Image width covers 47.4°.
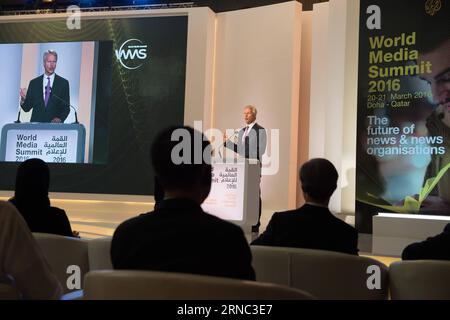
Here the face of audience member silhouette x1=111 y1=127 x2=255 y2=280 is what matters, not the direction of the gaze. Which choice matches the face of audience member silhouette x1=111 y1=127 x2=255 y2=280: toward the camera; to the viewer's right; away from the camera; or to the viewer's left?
away from the camera

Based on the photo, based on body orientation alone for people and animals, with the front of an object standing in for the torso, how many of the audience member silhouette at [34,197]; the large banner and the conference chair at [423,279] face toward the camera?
1

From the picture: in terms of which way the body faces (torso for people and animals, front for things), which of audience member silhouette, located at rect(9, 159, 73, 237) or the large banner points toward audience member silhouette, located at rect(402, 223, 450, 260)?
the large banner

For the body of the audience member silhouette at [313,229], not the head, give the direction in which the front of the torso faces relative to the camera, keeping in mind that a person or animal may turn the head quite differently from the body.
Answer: away from the camera

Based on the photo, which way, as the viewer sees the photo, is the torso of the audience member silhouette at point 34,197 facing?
away from the camera

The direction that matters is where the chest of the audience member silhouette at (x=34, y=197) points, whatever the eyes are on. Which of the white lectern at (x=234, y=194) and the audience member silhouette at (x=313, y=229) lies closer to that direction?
the white lectern

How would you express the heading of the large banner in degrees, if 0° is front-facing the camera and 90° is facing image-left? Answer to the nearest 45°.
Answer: approximately 0°

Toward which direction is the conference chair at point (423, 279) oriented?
away from the camera

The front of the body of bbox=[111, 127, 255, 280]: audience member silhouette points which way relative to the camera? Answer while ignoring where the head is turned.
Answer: away from the camera

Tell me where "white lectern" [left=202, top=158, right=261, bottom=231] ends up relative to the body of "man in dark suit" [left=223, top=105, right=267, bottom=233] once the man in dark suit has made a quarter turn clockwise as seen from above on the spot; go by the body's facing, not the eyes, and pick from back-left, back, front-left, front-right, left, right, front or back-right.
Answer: back-left

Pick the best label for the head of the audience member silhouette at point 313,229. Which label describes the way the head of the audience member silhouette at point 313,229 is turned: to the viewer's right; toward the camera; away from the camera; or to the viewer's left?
away from the camera

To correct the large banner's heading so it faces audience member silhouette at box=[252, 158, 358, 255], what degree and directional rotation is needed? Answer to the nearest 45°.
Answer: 0° — it already faces them

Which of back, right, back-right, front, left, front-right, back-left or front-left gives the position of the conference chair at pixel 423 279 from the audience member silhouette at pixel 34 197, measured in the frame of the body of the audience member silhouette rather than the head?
back-right

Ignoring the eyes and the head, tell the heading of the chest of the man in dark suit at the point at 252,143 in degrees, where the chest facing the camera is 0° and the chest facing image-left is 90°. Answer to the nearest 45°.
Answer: approximately 45°

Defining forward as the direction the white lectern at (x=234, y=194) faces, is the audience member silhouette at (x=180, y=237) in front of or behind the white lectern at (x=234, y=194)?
in front

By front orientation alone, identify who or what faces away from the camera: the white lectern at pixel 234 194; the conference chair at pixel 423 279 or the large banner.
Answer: the conference chair
